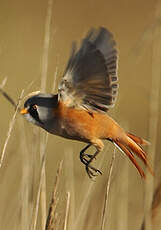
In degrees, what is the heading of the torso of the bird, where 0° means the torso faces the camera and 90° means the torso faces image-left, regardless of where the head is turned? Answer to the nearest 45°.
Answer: approximately 90°
